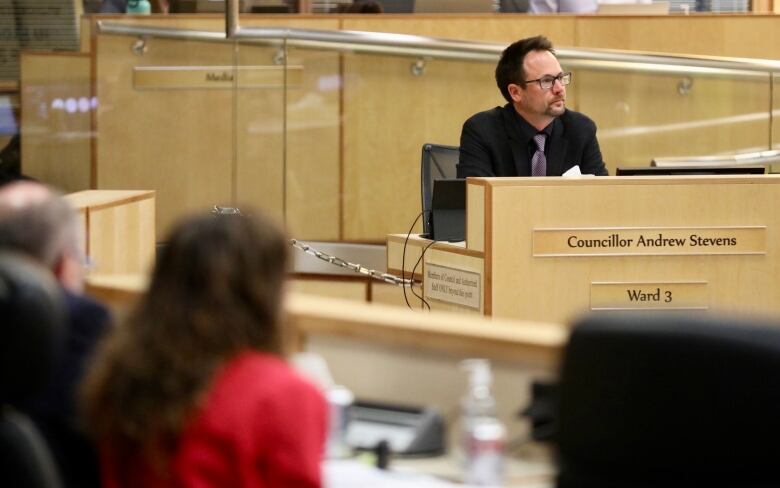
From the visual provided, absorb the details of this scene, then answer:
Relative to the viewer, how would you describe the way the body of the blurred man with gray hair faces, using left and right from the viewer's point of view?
facing away from the viewer and to the right of the viewer

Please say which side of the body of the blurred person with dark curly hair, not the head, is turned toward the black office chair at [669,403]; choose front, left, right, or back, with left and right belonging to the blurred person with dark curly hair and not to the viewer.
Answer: right

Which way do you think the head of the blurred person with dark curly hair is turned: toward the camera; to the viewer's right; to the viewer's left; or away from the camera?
away from the camera

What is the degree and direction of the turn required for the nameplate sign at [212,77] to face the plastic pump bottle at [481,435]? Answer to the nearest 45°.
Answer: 0° — it already faces it

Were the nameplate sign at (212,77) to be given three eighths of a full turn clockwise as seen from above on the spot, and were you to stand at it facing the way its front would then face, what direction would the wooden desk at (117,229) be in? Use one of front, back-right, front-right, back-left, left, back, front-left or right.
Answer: back-left

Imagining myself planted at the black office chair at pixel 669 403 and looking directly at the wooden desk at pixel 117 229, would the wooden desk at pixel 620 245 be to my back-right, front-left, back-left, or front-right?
front-right

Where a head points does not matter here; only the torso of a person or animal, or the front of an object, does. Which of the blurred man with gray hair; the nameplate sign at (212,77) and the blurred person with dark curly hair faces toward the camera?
the nameplate sign

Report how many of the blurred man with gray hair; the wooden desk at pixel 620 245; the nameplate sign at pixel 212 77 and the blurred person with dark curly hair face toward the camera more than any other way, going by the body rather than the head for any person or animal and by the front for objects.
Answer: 2

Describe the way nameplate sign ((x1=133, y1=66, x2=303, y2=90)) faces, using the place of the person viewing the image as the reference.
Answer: facing the viewer

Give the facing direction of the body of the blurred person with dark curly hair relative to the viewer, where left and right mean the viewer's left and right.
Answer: facing away from the viewer and to the right of the viewer

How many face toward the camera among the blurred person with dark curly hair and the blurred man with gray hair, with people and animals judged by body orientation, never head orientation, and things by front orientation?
0

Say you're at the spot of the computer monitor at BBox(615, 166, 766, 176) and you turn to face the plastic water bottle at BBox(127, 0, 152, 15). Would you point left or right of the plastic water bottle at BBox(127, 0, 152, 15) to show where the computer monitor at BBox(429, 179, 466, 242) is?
left

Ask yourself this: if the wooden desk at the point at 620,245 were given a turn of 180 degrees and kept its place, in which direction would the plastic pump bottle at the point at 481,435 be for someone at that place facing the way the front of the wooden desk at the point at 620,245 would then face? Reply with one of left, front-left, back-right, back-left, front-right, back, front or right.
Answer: back

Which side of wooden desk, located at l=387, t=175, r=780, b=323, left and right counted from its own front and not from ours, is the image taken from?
front

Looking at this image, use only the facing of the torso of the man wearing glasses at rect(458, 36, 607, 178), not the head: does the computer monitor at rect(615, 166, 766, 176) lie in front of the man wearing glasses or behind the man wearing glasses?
in front

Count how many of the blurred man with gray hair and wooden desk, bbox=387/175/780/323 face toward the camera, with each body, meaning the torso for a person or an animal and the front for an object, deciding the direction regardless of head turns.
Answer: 1

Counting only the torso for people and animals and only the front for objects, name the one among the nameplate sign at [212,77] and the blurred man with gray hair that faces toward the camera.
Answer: the nameplate sign
